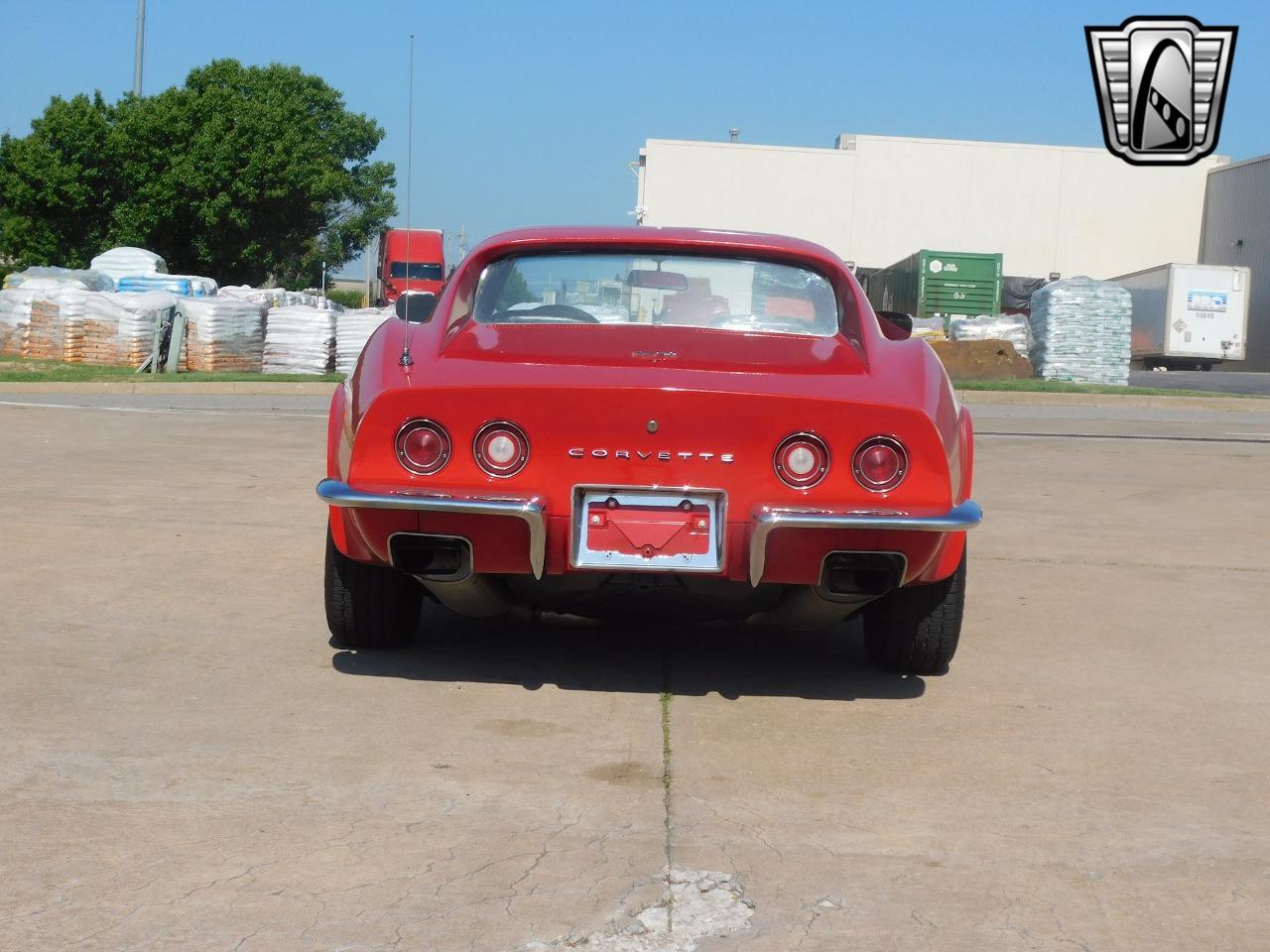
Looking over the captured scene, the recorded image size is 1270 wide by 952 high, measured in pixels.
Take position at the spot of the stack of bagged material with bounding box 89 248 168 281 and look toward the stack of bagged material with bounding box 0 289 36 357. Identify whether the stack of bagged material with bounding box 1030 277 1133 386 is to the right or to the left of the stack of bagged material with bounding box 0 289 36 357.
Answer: left

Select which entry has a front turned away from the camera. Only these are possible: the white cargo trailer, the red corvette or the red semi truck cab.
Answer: the red corvette

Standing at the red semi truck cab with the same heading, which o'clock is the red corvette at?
The red corvette is roughly at 12 o'clock from the red semi truck cab.

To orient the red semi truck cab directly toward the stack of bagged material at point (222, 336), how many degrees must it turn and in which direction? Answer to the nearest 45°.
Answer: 0° — it already faces it

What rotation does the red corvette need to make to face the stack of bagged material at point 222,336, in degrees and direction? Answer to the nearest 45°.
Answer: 0° — it already faces it

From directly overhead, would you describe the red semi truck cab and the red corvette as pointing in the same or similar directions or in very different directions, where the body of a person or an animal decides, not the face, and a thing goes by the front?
very different directions

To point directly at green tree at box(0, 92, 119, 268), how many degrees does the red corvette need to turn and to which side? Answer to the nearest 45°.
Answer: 0° — it already faces it

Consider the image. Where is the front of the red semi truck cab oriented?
toward the camera

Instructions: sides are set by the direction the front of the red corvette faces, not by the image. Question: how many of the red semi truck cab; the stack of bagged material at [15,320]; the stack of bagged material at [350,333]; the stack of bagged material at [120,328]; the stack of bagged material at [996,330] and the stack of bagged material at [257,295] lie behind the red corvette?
0

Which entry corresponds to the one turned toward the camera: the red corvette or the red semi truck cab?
the red semi truck cab

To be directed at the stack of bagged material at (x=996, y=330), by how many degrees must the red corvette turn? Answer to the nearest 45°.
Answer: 0° — it already faces it

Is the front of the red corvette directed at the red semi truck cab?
yes

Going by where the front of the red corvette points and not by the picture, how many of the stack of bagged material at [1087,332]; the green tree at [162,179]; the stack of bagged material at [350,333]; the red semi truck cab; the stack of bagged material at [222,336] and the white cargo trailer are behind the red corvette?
0

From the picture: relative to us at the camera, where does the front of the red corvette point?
facing away from the viewer
